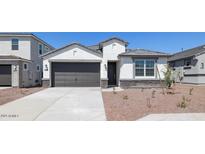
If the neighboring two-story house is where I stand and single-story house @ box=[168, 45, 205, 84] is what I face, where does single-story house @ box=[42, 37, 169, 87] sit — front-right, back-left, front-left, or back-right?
front-right

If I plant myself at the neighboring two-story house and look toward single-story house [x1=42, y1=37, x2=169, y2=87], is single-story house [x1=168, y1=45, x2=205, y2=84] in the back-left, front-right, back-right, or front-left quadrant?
front-left

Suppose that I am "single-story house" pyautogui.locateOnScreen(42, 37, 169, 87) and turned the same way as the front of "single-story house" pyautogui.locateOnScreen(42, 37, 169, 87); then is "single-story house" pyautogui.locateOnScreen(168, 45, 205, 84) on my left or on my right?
on my left

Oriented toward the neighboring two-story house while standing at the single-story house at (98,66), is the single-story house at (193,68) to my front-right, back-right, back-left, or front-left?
back-right

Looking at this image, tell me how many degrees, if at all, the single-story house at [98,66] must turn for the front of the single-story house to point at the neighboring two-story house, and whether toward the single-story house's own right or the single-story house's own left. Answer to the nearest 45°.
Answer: approximately 90° to the single-story house's own right

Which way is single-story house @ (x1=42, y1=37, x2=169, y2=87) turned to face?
toward the camera
